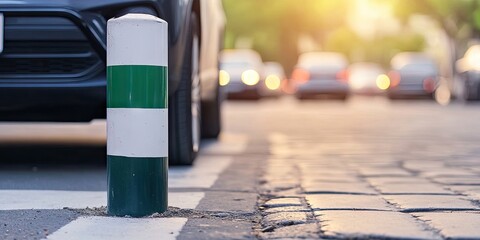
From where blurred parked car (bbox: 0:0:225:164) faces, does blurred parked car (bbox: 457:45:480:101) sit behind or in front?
behind

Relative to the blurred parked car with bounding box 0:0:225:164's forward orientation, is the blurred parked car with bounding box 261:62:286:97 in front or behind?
behind

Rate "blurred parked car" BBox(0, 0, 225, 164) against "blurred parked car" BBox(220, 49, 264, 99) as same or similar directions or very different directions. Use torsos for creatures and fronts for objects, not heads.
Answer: same or similar directions

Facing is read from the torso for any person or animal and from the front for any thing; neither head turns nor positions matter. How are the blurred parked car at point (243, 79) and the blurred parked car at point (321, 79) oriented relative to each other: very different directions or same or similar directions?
very different directions

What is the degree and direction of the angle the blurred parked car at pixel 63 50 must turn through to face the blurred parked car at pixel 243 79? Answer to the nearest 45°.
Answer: approximately 180°

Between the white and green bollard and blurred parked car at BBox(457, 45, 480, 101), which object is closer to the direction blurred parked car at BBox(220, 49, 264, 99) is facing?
the white and green bollard

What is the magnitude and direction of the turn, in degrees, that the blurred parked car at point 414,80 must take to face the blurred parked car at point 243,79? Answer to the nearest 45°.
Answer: approximately 135° to its left

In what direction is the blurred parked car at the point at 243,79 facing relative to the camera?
toward the camera

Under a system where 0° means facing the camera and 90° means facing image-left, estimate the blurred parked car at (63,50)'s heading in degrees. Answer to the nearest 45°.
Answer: approximately 0°

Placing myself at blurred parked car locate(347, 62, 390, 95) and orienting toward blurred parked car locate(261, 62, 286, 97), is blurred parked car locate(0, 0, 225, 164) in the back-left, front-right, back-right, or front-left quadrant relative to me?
front-left

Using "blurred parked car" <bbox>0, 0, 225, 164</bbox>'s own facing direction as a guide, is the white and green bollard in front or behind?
in front

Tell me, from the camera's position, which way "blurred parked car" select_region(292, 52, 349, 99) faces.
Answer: facing away from the viewer

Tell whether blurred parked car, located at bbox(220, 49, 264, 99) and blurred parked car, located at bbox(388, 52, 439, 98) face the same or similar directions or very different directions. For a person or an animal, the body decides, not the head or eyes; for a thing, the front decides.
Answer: very different directions

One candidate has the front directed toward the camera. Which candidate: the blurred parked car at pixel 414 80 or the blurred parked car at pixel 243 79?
the blurred parked car at pixel 243 79

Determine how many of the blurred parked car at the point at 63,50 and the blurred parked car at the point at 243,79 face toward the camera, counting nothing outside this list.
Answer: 2
